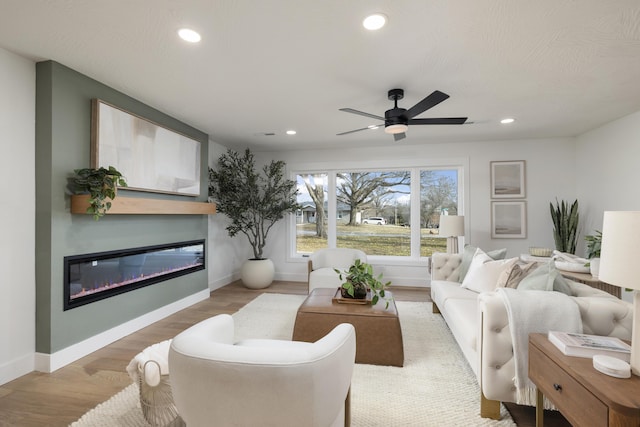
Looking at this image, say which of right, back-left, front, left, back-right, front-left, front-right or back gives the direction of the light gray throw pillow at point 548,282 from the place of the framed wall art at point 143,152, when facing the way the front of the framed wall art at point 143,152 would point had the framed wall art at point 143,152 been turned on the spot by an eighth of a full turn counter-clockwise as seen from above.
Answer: front-right

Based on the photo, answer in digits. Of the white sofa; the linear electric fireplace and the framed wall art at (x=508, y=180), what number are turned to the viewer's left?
1

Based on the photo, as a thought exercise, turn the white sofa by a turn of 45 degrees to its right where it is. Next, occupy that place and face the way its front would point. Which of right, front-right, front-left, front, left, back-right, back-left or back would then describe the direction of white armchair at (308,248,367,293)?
front

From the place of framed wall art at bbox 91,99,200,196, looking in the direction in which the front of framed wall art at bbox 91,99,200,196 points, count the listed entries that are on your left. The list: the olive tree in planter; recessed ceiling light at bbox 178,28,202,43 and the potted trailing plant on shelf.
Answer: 1

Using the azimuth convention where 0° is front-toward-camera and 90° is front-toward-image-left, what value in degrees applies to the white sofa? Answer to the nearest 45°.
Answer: approximately 90°

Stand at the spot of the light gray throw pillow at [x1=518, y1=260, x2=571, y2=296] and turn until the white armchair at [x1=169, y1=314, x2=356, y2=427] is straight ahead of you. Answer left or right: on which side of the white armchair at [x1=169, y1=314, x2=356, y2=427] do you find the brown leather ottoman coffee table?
right

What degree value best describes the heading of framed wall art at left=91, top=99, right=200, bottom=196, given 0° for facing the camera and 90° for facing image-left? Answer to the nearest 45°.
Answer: approximately 315°

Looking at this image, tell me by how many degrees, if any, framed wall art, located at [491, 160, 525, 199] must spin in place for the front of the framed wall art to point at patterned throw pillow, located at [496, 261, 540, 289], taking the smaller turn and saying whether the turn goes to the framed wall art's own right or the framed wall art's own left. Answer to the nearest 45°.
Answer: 0° — it already faces it

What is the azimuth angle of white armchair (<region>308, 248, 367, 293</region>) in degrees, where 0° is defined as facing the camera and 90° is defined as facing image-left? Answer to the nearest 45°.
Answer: approximately 0°

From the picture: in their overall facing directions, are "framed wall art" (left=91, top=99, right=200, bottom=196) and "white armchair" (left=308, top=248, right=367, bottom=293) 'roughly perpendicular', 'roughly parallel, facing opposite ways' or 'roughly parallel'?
roughly perpendicular

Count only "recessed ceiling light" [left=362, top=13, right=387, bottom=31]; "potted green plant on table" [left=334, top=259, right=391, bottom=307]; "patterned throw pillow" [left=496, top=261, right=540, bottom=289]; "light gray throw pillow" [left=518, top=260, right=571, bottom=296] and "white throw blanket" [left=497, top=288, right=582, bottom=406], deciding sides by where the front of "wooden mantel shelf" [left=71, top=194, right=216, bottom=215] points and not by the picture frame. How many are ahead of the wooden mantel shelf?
5

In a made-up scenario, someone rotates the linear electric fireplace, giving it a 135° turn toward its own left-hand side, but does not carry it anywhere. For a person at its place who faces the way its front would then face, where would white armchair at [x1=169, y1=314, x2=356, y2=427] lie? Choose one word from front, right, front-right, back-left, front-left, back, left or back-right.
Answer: back

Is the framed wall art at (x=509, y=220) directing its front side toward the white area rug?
yes

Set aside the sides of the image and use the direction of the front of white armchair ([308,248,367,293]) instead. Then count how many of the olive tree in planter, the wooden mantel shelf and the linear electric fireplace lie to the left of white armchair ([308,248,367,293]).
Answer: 0

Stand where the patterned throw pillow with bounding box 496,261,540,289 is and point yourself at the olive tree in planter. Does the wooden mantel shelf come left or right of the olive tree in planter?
left

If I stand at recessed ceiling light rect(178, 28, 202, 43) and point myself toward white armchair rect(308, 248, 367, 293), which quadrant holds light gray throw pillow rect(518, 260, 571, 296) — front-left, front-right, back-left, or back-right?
front-right

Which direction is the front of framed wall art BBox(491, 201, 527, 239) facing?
toward the camera

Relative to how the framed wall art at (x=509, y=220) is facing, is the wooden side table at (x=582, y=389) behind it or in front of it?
in front

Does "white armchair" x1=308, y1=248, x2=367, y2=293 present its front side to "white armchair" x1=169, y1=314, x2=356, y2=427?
yes

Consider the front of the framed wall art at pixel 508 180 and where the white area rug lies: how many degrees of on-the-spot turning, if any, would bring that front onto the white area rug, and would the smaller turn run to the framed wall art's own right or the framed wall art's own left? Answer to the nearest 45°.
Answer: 0° — it already faces it

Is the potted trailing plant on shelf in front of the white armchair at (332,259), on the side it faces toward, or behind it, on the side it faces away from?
in front
